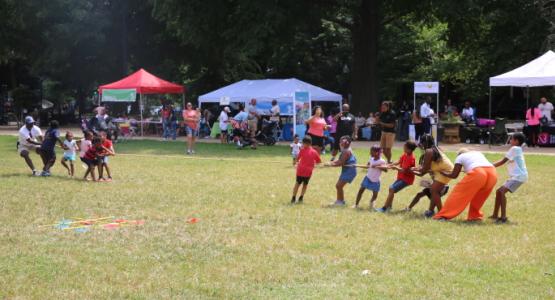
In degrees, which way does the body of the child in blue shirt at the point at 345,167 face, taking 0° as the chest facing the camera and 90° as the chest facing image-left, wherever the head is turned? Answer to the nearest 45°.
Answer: approximately 90°

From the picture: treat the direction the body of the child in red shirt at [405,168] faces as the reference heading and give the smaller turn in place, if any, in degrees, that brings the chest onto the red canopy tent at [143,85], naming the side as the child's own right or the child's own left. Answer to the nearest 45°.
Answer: approximately 45° to the child's own right

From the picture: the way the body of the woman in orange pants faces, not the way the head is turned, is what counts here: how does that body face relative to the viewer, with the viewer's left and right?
facing away from the viewer and to the left of the viewer

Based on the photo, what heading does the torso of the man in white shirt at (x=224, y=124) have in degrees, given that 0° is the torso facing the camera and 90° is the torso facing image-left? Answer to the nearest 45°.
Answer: approximately 270°

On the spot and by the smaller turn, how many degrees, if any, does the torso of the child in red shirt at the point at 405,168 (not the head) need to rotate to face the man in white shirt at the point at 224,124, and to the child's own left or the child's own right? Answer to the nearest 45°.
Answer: approximately 45° to the child's own right

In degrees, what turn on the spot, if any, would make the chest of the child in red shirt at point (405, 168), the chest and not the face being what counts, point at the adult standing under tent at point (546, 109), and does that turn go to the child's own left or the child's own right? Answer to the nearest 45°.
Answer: approximately 90° to the child's own right
